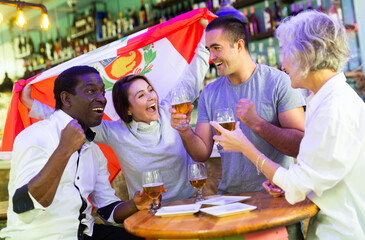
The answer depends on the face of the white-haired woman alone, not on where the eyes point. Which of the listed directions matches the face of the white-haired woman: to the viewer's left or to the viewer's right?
to the viewer's left

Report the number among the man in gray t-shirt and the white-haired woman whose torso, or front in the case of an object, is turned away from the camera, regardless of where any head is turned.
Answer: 0

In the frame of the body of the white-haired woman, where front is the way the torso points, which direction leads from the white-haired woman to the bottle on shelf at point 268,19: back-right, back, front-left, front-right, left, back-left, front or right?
right

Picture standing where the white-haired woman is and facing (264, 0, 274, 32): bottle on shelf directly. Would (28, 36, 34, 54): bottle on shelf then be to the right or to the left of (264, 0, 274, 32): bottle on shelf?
left

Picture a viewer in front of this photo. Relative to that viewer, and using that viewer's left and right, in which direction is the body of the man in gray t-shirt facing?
facing the viewer and to the left of the viewer

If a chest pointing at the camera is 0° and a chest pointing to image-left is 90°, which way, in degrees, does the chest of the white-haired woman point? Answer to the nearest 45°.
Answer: approximately 90°

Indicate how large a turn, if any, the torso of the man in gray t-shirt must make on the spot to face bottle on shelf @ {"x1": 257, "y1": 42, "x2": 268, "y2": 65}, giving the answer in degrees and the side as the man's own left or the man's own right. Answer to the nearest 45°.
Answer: approximately 135° to the man's own right

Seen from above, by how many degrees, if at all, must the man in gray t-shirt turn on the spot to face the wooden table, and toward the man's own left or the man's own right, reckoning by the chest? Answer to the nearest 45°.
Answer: approximately 45° to the man's own left

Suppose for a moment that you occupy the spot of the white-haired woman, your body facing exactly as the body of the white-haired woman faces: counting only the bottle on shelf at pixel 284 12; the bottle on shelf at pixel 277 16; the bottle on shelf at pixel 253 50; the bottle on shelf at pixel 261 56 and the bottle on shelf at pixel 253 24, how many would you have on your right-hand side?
5

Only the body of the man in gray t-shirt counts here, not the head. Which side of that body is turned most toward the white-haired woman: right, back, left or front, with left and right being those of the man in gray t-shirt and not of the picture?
left

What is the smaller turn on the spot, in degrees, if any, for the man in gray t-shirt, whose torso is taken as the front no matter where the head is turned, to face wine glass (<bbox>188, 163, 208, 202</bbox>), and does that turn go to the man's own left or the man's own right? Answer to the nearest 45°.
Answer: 0° — they already face it

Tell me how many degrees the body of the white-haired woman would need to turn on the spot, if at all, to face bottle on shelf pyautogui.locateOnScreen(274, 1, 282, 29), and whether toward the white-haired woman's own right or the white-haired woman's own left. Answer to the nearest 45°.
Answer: approximately 90° to the white-haired woman's own right
